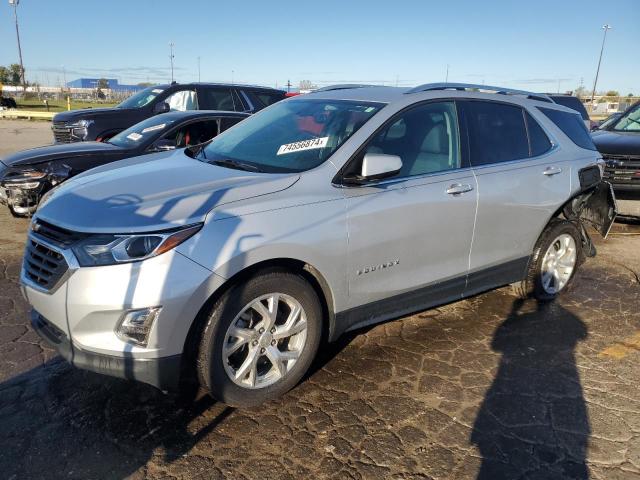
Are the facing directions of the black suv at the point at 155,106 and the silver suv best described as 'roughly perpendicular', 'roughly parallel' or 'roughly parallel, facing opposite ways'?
roughly parallel

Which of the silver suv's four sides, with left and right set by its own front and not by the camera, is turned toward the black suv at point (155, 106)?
right

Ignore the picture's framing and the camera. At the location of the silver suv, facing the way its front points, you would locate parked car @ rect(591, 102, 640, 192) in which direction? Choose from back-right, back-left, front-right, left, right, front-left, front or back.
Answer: back

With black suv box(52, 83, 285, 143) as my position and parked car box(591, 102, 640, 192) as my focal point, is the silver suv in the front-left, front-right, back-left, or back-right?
front-right

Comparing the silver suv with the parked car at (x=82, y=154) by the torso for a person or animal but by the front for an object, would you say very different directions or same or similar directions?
same or similar directions

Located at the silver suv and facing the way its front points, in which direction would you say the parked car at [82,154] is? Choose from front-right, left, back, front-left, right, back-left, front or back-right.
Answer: right

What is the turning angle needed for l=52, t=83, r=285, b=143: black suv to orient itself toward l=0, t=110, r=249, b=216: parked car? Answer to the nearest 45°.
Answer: approximately 45° to its left

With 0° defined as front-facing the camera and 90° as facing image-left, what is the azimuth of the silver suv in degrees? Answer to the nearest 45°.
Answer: approximately 45°

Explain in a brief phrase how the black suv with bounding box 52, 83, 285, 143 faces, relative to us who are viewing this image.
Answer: facing the viewer and to the left of the viewer

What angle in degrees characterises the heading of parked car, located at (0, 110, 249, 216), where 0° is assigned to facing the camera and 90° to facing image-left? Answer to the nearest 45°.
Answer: approximately 45°

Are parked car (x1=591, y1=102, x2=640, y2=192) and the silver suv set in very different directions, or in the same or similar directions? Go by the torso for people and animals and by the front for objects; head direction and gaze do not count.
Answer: same or similar directions

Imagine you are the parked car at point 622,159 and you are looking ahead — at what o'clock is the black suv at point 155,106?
The black suv is roughly at 3 o'clock from the parked car.

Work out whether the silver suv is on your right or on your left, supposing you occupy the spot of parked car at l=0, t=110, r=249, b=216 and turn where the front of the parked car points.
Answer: on your left

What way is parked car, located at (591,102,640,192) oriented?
toward the camera

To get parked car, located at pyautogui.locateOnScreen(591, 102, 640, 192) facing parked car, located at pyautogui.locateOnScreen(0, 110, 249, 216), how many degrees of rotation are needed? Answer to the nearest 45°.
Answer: approximately 45° to its right

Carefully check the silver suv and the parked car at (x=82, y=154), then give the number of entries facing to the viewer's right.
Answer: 0

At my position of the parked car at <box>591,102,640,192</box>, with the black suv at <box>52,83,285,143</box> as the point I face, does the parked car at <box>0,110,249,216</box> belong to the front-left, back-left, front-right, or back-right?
front-left

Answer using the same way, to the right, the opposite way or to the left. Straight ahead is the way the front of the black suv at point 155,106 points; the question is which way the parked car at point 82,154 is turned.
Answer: the same way
